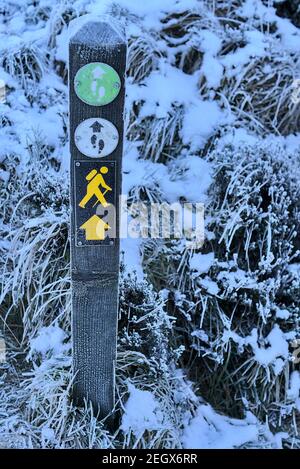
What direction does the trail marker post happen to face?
toward the camera
